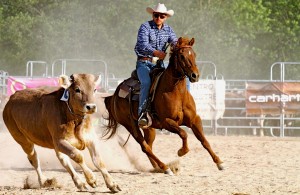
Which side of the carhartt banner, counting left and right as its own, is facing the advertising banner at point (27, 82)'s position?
right

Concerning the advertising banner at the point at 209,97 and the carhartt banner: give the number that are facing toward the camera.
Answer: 2

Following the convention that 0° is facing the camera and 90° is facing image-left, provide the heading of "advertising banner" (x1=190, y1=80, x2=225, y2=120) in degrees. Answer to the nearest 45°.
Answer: approximately 0°

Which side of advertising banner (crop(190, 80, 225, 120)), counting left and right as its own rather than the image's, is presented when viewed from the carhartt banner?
left
